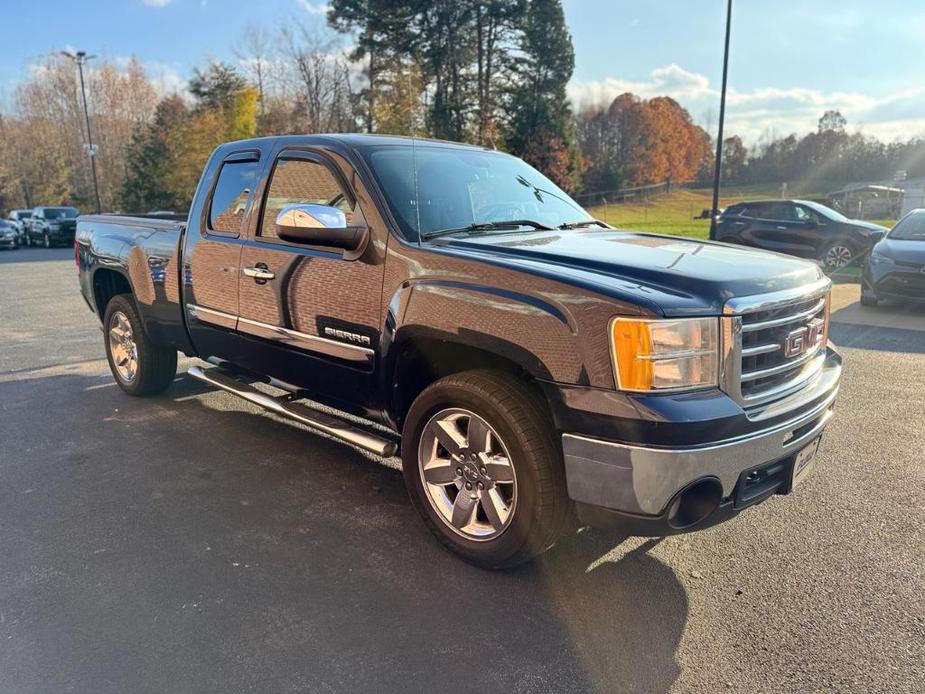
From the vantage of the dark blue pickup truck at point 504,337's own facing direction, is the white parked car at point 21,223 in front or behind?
behind

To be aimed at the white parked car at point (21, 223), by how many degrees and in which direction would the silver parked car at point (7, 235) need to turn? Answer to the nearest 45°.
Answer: approximately 135° to its left

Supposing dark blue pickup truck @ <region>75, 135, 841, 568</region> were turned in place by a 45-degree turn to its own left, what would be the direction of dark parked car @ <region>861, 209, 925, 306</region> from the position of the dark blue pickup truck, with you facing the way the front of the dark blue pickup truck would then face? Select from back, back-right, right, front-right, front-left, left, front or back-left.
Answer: front-left

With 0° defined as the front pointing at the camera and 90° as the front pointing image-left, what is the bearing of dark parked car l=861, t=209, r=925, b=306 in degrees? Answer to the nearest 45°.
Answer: approximately 45°

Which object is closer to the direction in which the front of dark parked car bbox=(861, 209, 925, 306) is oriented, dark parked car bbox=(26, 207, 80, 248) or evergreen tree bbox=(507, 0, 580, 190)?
the dark parked car

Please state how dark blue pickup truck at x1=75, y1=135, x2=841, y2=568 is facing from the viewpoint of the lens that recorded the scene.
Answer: facing the viewer and to the right of the viewer
